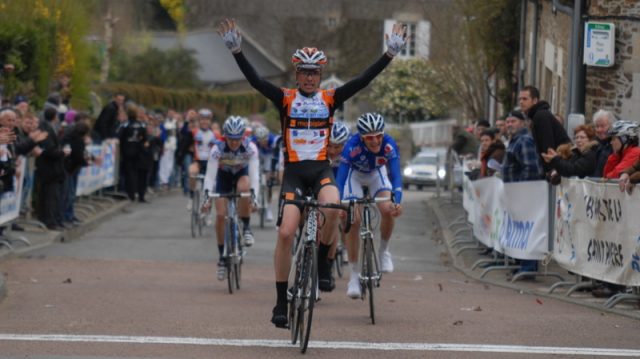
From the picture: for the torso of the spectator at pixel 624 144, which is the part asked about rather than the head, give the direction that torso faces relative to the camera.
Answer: to the viewer's left

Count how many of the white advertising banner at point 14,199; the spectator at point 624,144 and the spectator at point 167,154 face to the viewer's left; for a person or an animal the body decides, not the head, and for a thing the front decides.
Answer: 1

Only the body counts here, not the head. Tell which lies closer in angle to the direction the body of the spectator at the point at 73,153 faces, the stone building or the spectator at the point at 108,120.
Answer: the stone building

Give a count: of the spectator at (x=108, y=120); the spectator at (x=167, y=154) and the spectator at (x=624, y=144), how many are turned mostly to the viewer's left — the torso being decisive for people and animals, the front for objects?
1

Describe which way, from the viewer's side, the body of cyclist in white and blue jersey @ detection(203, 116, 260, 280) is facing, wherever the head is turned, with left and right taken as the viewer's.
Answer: facing the viewer

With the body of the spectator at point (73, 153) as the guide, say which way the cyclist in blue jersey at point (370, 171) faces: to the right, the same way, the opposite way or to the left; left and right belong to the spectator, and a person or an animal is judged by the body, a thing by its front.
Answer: to the right

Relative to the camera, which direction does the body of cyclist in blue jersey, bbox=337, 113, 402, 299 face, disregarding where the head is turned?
toward the camera

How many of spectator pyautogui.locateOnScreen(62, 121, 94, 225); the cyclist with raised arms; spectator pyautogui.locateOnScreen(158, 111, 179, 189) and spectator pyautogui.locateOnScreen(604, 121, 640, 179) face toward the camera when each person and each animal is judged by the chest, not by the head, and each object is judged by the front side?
1

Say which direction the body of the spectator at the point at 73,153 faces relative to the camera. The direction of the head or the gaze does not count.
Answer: to the viewer's right

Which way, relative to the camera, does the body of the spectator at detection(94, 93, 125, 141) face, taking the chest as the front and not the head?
to the viewer's right

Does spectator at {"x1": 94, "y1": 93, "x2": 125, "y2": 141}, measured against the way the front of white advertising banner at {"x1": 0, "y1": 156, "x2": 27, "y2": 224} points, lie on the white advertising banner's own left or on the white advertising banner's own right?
on the white advertising banner's own left
